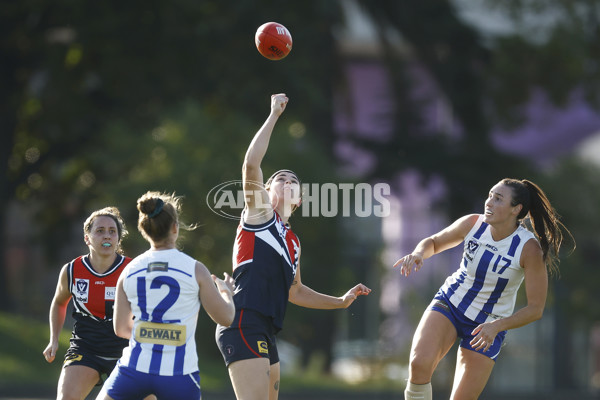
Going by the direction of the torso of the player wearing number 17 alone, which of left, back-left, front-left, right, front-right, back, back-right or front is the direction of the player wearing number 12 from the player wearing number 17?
front

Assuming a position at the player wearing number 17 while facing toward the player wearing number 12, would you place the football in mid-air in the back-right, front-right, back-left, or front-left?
front-right

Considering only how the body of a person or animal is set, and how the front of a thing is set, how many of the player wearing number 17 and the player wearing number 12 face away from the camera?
1

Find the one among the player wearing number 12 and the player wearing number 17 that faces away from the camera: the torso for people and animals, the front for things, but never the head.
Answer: the player wearing number 12

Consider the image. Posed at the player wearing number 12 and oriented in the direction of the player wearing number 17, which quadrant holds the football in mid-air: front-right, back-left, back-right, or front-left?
front-left

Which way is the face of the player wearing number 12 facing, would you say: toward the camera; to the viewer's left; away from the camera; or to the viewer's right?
away from the camera

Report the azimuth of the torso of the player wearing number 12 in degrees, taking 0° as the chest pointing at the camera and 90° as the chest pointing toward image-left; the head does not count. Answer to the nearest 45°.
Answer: approximately 180°

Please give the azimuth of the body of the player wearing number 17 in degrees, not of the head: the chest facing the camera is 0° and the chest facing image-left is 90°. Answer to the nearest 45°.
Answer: approximately 45°

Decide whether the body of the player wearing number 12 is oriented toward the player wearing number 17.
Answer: no
